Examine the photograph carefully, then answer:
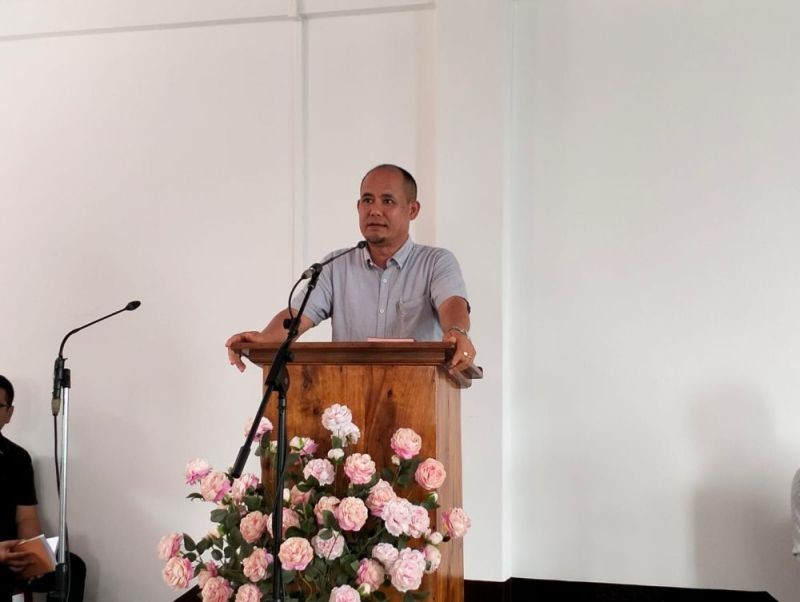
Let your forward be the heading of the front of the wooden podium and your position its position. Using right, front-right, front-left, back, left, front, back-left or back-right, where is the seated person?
back-right

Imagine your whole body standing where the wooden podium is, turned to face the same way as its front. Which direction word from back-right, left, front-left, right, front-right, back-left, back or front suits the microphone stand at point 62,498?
back-right

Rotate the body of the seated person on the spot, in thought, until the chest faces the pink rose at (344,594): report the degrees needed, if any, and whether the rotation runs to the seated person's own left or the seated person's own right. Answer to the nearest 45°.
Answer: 0° — they already face it

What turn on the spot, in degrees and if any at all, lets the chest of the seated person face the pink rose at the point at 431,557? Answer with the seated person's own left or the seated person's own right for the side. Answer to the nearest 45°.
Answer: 0° — they already face it

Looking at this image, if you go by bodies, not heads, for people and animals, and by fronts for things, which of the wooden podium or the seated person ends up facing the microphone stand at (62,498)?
the seated person
